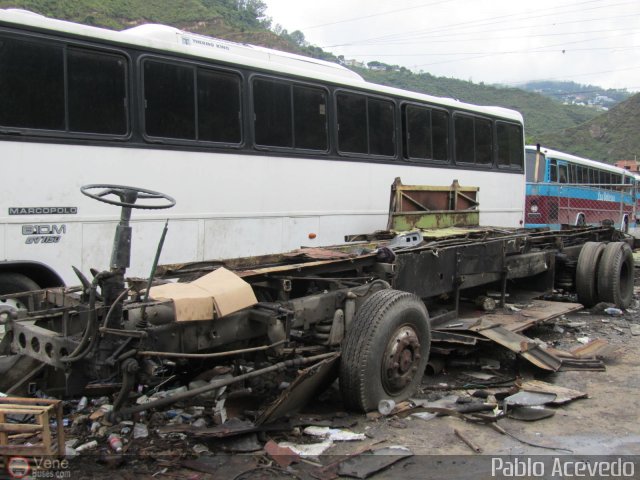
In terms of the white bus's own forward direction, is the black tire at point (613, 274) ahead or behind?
behind

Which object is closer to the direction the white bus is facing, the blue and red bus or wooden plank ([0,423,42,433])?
the wooden plank

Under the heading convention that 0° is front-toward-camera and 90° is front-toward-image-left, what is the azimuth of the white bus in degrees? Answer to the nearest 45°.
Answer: approximately 45°

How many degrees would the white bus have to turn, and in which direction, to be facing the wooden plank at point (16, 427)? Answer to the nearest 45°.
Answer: approximately 45° to its left

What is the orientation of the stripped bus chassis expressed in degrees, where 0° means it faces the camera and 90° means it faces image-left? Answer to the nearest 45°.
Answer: approximately 45°

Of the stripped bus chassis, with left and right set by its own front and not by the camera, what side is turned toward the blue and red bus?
back

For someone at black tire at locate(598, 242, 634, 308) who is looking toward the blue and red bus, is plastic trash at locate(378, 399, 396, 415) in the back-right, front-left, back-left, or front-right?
back-left

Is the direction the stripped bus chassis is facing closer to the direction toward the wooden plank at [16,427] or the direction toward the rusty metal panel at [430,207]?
the wooden plank

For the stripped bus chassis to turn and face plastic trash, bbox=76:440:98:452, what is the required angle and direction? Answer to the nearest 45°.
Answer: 0° — it already faces it

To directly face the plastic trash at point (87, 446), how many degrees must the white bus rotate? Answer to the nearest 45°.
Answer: approximately 45° to its left

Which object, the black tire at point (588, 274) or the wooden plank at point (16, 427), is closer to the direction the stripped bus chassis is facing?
the wooden plank
